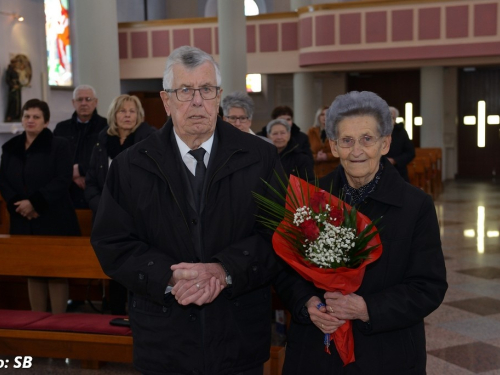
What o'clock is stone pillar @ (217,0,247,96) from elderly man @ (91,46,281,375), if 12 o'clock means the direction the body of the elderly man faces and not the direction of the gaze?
The stone pillar is roughly at 6 o'clock from the elderly man.

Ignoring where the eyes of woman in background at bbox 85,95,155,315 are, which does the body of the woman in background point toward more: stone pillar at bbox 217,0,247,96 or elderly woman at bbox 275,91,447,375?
the elderly woman

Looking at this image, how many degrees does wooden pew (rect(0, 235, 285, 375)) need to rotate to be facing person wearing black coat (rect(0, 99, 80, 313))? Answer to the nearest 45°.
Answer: approximately 180°

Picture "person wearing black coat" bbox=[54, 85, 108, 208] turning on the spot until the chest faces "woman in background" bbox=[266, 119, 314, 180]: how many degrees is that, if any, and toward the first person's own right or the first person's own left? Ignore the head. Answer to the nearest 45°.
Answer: approximately 45° to the first person's own left

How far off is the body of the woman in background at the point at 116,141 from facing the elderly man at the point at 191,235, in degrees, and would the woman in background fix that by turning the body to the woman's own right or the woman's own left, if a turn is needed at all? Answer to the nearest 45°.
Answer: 0° — they already face them

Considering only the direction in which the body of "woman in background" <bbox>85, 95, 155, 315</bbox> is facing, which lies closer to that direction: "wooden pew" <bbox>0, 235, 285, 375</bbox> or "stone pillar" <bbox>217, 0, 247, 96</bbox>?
the wooden pew

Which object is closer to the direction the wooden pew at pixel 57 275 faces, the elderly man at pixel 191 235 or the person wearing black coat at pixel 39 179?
the elderly man
